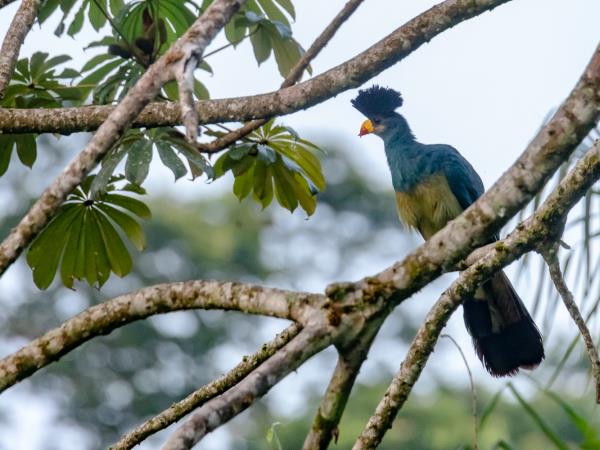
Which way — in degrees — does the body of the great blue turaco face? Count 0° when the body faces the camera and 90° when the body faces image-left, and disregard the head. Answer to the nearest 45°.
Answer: approximately 45°

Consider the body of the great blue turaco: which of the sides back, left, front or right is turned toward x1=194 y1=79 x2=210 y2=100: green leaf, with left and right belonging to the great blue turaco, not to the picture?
front

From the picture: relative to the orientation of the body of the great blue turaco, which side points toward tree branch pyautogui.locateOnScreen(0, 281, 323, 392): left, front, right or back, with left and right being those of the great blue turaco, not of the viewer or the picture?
front

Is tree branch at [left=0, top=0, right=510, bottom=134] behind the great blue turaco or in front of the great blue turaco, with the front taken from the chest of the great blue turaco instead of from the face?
in front
